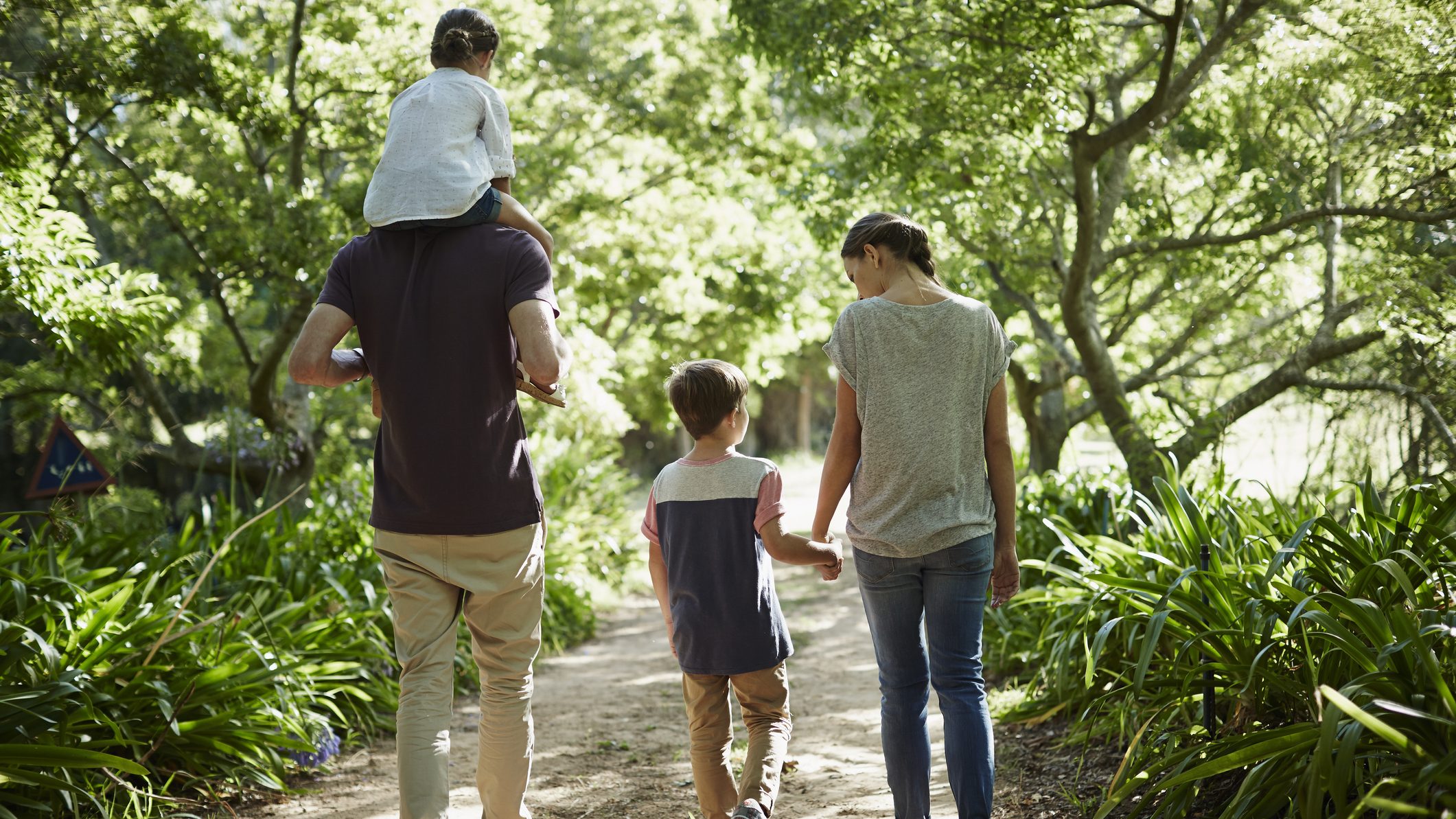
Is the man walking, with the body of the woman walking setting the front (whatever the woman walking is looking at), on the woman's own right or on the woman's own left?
on the woman's own left

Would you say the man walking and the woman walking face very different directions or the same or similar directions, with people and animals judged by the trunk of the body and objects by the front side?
same or similar directions

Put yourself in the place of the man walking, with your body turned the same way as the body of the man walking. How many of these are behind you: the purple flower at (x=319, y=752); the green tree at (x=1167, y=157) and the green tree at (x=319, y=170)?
0

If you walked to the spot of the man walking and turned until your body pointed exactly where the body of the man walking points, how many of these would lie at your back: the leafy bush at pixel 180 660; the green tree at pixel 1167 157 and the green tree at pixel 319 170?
0

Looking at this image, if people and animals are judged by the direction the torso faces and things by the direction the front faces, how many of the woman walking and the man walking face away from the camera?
2

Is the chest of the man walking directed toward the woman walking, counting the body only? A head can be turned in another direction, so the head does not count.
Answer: no

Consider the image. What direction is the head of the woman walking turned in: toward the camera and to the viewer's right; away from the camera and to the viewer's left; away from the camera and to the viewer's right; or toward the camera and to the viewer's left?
away from the camera and to the viewer's left

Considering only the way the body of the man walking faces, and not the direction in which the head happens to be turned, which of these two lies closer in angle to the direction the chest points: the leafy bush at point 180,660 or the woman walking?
the leafy bush

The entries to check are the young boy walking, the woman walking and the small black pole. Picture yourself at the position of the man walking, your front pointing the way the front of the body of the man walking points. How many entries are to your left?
0

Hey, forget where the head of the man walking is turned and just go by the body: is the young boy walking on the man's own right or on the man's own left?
on the man's own right

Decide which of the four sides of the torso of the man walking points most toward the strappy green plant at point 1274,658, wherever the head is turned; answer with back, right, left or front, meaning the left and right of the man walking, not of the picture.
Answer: right

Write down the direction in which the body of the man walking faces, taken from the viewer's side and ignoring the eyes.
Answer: away from the camera

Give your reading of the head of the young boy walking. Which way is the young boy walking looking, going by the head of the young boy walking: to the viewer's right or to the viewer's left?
to the viewer's right

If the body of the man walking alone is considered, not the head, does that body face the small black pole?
no

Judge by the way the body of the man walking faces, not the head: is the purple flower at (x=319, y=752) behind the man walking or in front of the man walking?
in front

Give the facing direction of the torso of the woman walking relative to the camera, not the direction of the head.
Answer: away from the camera

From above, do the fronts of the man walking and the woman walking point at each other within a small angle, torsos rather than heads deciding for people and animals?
no
